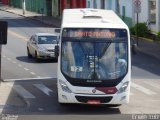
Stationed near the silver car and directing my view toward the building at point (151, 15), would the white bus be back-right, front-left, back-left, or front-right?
back-right

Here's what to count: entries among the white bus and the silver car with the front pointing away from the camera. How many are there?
0

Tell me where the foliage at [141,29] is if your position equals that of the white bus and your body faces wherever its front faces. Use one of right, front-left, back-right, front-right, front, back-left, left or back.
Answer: back

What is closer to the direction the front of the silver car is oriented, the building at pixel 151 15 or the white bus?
the white bus

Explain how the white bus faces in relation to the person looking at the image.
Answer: facing the viewer

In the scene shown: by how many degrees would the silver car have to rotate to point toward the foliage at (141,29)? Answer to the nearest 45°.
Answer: approximately 90° to its left

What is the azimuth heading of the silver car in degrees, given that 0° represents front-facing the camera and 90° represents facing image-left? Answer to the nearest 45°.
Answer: approximately 315°

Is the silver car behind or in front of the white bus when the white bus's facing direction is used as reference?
behind

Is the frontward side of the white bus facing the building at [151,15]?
no
